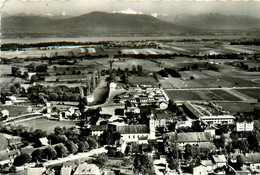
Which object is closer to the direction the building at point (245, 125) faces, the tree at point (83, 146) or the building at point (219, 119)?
the tree

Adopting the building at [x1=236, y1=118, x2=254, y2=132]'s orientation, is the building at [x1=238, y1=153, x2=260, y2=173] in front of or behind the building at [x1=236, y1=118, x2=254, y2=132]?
in front

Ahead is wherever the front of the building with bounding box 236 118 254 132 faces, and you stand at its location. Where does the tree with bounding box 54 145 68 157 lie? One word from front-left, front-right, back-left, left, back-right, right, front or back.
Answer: front-right

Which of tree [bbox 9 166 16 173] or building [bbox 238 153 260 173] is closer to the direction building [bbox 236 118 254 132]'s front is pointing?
the building

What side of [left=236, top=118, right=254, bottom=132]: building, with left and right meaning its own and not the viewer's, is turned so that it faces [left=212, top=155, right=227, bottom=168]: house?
front

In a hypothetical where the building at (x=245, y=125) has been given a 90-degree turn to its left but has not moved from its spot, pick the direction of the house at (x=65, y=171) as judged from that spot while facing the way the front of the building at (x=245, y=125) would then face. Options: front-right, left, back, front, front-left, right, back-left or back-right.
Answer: back-right

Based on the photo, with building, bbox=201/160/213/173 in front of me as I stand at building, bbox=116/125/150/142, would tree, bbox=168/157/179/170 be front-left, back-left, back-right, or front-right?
front-right

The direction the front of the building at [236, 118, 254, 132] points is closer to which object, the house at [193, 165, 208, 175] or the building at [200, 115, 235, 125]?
the house

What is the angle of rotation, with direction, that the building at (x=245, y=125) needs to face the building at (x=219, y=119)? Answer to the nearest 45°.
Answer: approximately 135° to its right

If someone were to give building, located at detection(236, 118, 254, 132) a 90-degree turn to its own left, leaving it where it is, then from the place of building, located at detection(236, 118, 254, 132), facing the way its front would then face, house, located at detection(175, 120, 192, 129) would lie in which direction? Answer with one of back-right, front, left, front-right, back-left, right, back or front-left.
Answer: back

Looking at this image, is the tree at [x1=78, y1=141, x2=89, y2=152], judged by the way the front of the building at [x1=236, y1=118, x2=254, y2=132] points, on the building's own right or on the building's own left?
on the building's own right

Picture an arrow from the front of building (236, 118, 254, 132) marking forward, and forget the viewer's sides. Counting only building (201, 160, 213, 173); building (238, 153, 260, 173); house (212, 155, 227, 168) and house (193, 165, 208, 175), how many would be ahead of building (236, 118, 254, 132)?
4

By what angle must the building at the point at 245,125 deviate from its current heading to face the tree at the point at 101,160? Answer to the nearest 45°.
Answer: approximately 45° to its right

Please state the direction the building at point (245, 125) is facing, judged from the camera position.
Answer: facing the viewer

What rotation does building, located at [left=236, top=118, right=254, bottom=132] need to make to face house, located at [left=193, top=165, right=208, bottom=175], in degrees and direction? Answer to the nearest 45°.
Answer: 0° — it already faces it

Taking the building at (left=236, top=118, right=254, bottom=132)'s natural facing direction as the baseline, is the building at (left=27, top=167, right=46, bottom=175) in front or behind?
in front

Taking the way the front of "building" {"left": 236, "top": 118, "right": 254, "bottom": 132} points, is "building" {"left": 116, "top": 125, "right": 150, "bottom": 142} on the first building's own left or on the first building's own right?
on the first building's own right

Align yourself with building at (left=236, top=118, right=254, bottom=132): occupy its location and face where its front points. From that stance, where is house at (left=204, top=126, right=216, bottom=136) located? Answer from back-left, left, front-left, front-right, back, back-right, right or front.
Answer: front-right

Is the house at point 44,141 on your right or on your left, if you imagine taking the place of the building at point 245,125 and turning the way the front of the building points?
on your right
